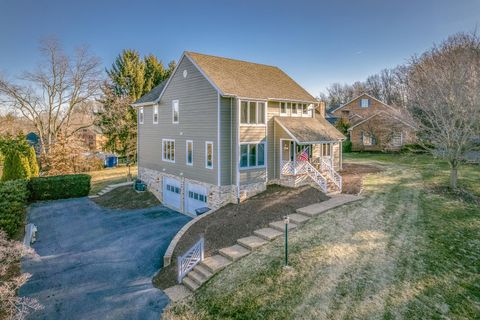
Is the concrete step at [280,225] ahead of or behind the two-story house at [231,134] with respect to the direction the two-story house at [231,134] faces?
ahead

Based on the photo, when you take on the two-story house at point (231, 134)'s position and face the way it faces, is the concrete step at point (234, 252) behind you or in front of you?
in front

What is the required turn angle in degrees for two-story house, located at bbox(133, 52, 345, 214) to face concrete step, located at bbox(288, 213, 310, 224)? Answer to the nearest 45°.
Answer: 0° — it already faces it

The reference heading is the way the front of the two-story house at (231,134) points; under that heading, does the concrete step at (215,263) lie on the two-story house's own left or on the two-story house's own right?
on the two-story house's own right

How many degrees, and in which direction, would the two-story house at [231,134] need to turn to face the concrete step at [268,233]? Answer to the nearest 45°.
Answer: approximately 45° to its right

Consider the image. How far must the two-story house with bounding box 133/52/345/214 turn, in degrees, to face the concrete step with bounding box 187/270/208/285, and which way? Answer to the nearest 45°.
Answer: approximately 45° to its right

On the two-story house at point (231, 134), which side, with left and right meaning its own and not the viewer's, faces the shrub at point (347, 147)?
left

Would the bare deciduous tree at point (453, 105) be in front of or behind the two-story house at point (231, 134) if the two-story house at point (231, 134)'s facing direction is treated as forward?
in front

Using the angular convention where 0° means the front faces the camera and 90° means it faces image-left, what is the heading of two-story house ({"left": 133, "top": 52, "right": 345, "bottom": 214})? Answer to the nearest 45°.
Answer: approximately 315°

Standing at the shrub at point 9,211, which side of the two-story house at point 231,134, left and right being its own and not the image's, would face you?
right

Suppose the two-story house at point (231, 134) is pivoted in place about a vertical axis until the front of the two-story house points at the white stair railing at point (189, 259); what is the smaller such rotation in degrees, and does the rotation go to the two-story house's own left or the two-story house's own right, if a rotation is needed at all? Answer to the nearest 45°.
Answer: approximately 45° to the two-story house's own right

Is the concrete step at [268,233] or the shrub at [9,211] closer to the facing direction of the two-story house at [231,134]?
the concrete step

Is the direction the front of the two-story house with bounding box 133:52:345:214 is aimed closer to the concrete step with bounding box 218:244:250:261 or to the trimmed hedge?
the concrete step
